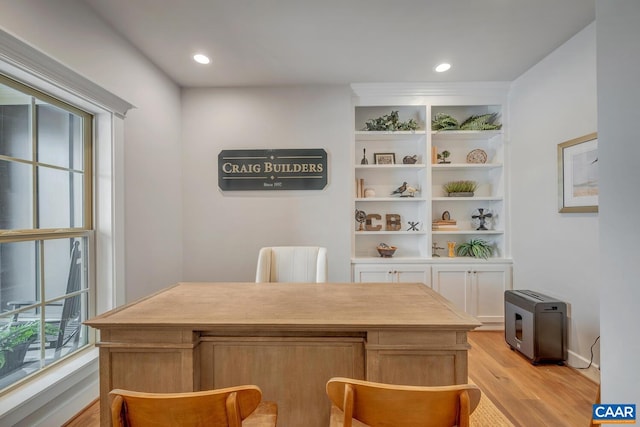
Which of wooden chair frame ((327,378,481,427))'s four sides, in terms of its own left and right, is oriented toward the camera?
back

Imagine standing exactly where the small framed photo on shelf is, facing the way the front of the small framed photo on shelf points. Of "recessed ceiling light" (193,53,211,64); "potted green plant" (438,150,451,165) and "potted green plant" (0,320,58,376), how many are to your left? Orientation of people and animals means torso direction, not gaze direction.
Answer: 1

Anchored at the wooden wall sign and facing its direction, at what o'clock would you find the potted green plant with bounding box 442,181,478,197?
The potted green plant is roughly at 9 o'clock from the wooden wall sign.

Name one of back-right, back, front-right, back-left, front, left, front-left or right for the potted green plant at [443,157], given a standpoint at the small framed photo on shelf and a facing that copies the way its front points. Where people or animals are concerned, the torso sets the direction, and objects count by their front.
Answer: left

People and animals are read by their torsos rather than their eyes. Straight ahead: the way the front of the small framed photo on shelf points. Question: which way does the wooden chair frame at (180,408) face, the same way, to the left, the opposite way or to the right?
the opposite way

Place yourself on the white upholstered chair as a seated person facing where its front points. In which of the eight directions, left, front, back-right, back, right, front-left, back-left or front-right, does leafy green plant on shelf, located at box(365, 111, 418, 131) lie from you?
back-left

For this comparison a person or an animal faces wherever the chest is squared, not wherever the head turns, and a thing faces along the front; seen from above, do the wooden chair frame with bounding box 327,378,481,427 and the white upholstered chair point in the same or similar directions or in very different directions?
very different directions

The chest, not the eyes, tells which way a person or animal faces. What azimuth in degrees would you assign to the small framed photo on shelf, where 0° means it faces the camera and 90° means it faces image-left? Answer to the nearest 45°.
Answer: approximately 0°

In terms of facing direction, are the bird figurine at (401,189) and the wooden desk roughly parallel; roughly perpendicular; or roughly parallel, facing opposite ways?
roughly perpendicular

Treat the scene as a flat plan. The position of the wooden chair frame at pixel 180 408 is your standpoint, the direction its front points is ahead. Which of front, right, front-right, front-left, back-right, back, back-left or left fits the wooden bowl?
front

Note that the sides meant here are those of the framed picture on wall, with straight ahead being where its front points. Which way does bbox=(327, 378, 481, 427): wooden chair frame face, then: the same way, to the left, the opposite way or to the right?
to the right

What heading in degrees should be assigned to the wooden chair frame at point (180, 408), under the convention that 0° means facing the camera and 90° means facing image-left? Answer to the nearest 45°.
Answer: approximately 225°

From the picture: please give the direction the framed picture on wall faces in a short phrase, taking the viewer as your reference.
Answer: facing the viewer and to the left of the viewer

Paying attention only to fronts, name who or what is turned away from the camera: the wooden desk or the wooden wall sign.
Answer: the wooden desk
